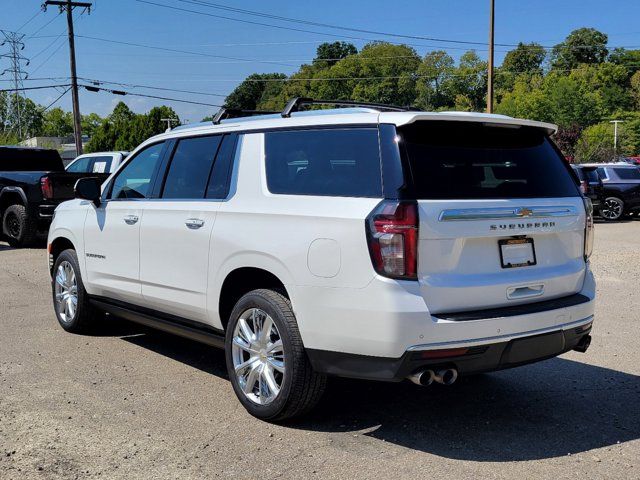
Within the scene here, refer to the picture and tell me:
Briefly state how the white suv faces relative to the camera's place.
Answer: facing away from the viewer and to the left of the viewer

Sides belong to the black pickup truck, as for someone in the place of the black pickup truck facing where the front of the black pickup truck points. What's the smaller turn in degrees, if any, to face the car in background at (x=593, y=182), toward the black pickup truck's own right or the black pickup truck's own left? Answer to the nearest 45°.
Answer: approximately 135° to the black pickup truck's own right

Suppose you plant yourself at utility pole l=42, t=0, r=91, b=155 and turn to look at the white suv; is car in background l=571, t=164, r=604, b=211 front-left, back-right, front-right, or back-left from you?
front-left

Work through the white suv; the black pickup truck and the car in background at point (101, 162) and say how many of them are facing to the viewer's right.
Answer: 0

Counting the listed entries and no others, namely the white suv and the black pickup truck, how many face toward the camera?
0

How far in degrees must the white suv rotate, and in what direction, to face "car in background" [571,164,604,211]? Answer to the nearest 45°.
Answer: approximately 90° to its right

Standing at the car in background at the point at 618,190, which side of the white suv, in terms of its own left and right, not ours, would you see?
right

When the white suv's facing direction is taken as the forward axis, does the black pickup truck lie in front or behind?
in front

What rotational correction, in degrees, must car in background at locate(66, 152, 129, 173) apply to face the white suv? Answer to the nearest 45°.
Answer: approximately 90° to its left

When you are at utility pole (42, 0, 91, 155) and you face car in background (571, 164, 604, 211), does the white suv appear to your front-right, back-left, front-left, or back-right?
front-right

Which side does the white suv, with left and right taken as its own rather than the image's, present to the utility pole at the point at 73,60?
front

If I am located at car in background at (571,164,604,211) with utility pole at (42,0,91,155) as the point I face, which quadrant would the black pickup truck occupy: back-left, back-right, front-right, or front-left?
front-left

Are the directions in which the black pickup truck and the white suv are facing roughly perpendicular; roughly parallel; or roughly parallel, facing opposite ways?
roughly parallel

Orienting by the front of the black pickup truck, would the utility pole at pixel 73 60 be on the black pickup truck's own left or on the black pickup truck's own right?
on the black pickup truck's own right
